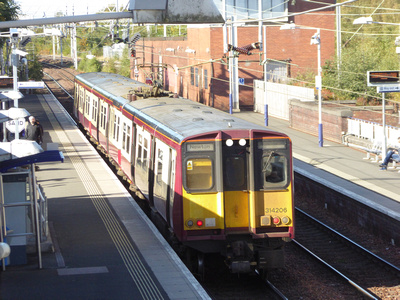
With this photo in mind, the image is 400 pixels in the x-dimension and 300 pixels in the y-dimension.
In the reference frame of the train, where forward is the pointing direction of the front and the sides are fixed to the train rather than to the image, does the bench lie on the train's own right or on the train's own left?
on the train's own left

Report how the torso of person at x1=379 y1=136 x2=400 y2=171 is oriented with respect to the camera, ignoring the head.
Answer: to the viewer's left

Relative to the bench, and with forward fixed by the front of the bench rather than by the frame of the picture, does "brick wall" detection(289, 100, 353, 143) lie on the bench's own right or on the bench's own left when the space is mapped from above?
on the bench's own right

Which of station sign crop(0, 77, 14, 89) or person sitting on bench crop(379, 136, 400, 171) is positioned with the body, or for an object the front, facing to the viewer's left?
the person sitting on bench

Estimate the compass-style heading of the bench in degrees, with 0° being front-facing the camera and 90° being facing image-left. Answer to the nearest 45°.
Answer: approximately 45°

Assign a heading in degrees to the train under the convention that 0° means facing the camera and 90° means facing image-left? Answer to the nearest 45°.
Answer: approximately 315°

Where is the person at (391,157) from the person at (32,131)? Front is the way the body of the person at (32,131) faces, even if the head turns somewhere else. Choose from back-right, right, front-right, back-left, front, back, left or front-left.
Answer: left

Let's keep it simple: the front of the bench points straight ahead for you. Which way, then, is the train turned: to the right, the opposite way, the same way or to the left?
to the left
